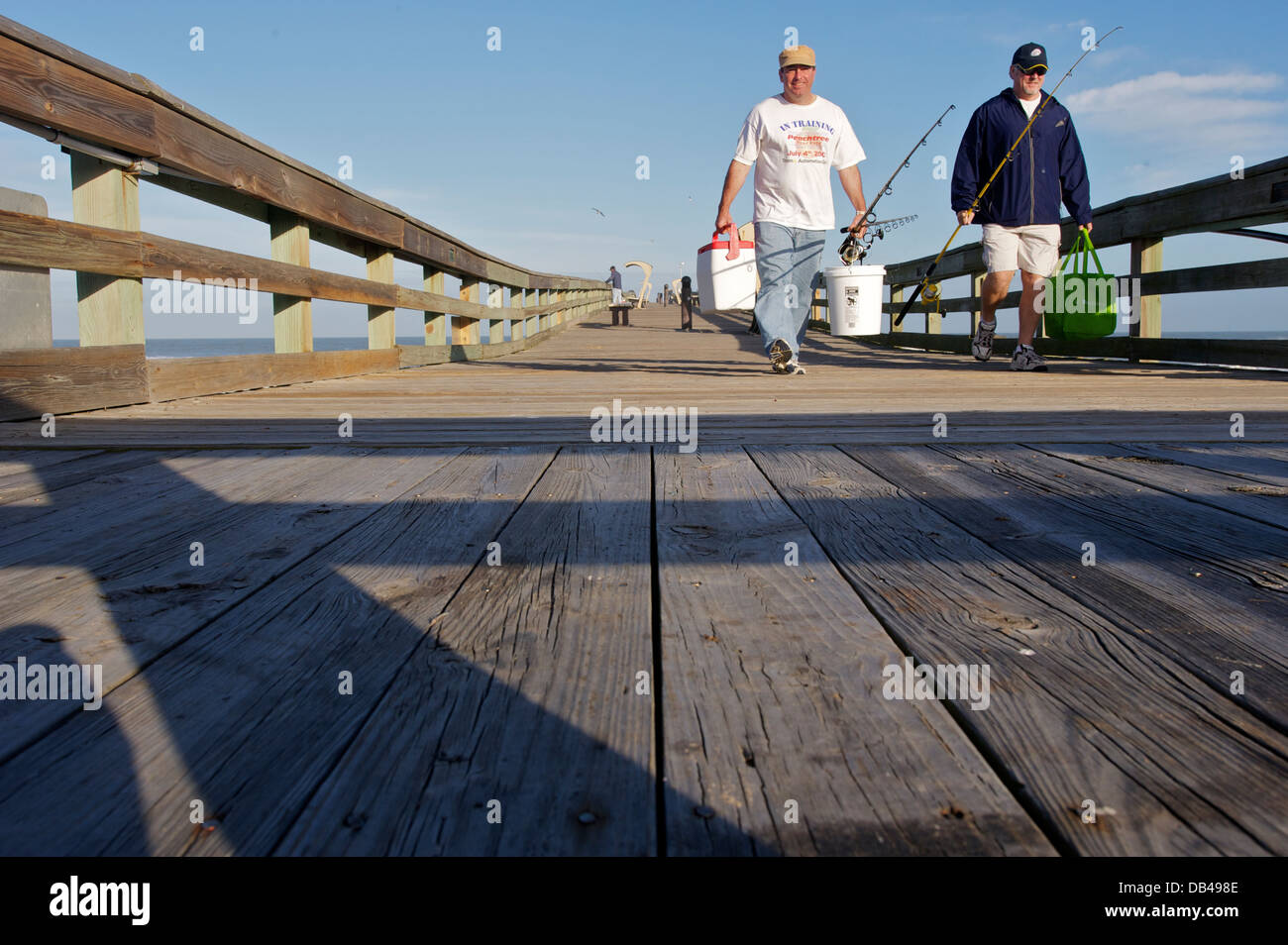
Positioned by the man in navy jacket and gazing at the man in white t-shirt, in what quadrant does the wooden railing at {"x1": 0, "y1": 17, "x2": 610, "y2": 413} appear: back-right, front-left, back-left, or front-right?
front-left

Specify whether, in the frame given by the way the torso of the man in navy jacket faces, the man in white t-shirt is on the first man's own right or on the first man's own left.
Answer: on the first man's own right

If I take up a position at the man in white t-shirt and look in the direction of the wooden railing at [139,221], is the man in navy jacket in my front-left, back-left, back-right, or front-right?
back-left

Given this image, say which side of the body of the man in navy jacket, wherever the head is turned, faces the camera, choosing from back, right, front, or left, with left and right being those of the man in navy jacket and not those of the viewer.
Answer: front

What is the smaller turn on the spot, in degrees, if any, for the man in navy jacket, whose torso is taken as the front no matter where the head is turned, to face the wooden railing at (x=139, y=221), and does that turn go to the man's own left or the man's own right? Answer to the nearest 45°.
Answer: approximately 45° to the man's own right
